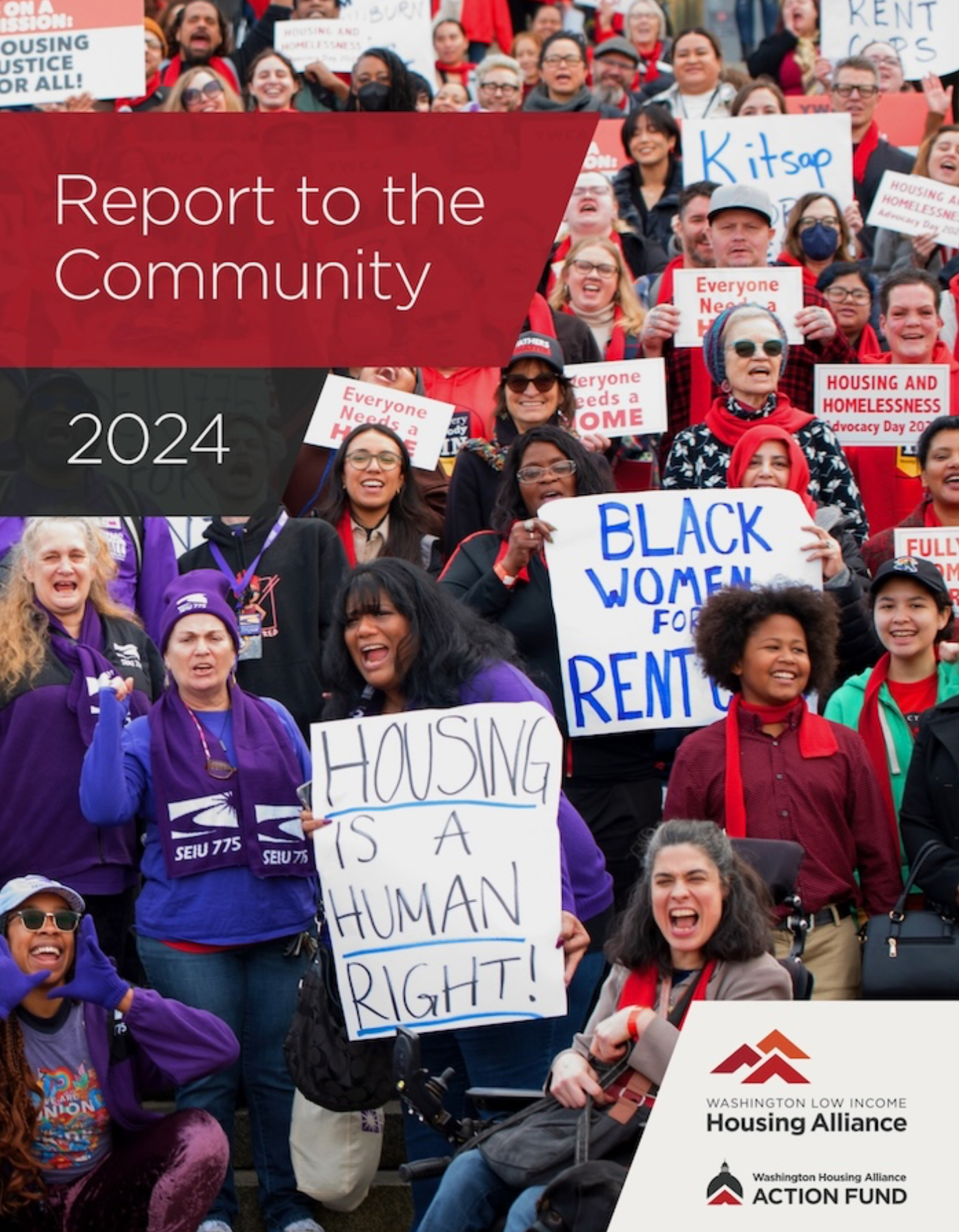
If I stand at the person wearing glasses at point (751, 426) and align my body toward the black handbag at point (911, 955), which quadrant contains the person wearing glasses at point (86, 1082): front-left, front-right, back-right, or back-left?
front-right

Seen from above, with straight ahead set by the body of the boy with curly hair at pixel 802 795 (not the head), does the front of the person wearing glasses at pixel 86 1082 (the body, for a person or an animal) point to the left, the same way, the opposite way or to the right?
the same way

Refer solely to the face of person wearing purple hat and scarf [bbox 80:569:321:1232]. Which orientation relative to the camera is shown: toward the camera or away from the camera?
toward the camera

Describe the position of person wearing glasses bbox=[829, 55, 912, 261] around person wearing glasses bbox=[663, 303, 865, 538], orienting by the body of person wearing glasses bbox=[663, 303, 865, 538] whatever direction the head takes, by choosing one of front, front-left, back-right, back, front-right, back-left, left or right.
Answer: back

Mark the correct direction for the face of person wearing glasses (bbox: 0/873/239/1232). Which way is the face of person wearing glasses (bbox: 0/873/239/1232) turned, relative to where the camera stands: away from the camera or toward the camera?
toward the camera

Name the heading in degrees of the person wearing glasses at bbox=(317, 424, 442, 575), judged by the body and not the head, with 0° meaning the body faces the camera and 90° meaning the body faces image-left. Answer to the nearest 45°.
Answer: approximately 0°

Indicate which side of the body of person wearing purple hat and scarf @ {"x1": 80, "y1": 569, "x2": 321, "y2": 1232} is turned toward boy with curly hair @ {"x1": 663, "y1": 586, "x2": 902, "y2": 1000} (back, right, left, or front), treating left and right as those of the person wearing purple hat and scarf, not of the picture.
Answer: left

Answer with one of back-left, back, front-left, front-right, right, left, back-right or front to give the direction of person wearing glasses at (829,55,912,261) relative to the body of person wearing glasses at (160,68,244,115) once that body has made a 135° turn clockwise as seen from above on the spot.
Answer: back-right

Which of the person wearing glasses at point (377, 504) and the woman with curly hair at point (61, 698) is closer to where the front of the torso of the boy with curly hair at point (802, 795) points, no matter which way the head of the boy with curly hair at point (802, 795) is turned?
the woman with curly hair

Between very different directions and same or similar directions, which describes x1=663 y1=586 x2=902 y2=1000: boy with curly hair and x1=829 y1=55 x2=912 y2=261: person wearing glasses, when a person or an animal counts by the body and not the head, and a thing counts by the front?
same or similar directions

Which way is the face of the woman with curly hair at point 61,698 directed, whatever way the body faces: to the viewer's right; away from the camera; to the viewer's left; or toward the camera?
toward the camera

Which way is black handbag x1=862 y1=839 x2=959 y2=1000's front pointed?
toward the camera

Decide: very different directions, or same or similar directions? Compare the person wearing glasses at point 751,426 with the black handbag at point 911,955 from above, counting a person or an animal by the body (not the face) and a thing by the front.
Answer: same or similar directions

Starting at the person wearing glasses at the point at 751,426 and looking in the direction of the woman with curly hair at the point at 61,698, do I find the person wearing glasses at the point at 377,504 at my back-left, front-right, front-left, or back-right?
front-right

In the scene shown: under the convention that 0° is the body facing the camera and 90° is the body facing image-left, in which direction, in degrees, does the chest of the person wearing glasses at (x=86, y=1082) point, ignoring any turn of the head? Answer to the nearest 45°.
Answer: approximately 0°
